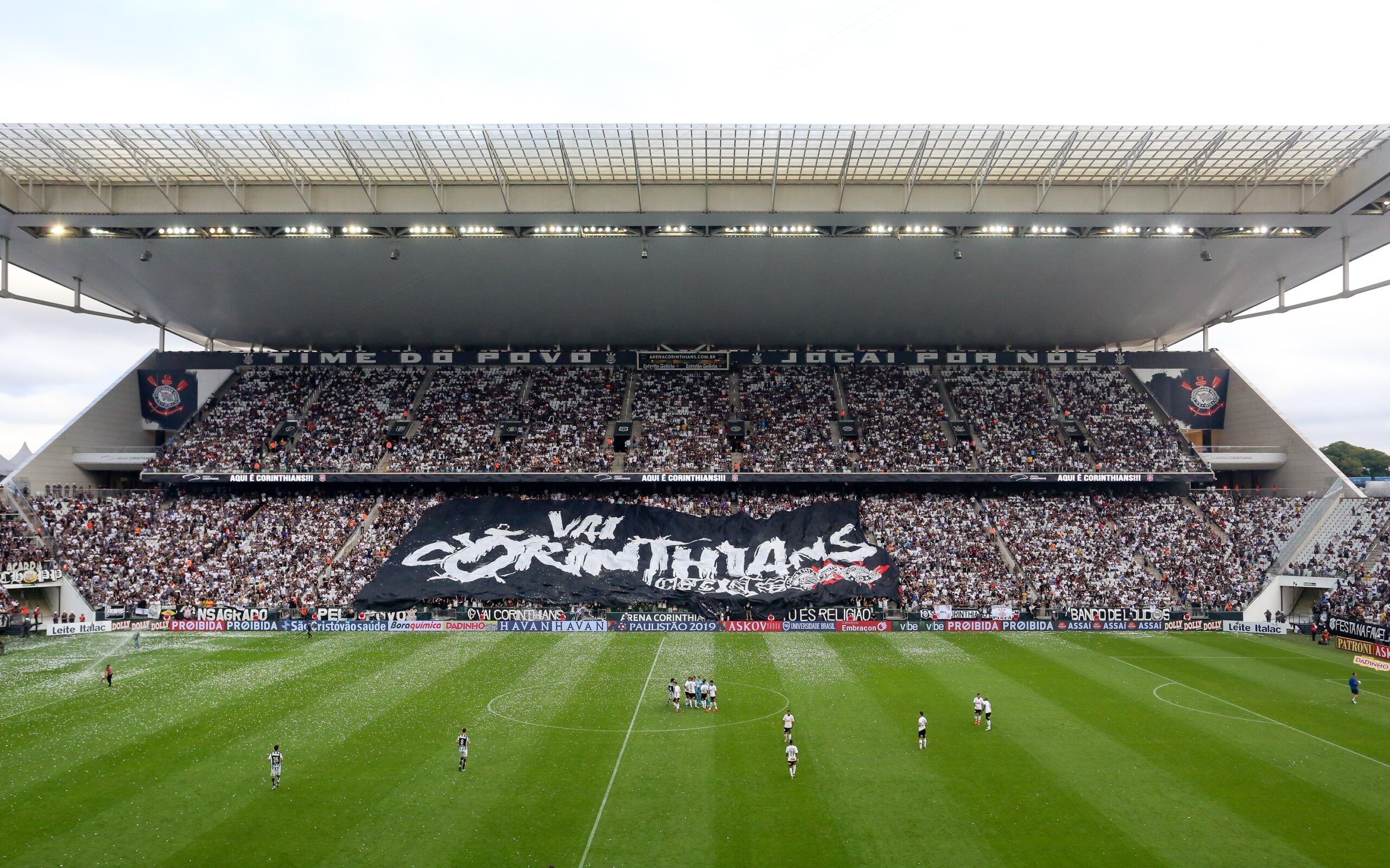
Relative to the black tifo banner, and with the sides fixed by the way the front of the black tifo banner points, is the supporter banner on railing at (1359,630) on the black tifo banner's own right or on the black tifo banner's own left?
on the black tifo banner's own left

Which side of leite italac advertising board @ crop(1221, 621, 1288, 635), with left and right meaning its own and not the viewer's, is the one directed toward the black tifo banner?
right

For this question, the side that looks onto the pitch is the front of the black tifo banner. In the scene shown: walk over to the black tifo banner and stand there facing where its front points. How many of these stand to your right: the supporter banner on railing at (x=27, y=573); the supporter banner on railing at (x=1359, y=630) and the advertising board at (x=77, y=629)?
2

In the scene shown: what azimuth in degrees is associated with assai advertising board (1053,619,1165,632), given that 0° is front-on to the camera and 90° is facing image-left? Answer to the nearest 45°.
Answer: approximately 0°

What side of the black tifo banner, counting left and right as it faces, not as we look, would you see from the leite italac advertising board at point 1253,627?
left

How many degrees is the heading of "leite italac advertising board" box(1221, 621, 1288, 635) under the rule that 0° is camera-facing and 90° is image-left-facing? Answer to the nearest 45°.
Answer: approximately 0°

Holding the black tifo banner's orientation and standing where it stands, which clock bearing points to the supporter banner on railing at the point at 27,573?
The supporter banner on railing is roughly at 3 o'clock from the black tifo banner.
